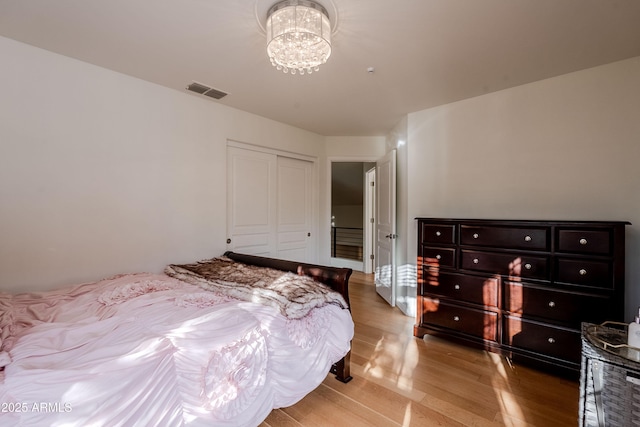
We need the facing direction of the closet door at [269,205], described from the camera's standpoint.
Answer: facing the viewer and to the right of the viewer

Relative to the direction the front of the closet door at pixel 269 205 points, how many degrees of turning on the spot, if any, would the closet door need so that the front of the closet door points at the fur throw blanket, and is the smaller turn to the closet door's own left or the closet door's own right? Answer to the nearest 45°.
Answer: approximately 45° to the closet door's own right

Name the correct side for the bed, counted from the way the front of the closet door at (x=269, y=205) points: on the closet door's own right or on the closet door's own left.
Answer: on the closet door's own right

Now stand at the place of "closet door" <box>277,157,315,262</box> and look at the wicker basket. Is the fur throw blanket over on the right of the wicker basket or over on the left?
right

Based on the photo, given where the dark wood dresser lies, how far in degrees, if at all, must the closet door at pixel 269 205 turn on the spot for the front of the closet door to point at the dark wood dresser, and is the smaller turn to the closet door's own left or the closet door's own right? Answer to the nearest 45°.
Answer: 0° — it already faces it

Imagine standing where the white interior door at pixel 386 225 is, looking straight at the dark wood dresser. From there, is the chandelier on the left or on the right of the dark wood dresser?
right

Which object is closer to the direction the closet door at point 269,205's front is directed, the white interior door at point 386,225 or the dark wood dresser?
the dark wood dresser

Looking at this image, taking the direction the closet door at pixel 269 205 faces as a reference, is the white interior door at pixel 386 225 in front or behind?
in front

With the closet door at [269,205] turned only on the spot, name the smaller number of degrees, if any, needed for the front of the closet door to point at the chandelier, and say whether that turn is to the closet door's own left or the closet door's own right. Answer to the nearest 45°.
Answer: approximately 45° to the closet door's own right
